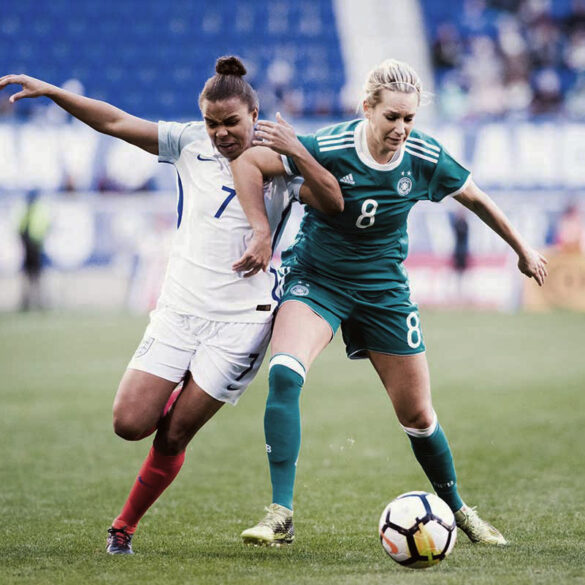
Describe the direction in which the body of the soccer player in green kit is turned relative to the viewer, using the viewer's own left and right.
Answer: facing the viewer

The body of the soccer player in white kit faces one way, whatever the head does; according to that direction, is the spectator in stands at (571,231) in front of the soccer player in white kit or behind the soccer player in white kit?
behind

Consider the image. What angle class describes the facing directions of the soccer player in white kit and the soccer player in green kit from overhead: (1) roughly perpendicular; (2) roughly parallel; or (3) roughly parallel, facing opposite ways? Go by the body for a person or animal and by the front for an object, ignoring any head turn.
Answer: roughly parallel

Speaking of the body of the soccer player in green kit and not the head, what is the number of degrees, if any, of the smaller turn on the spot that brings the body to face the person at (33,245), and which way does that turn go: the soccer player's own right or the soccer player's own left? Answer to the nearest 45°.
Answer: approximately 135° to the soccer player's own right

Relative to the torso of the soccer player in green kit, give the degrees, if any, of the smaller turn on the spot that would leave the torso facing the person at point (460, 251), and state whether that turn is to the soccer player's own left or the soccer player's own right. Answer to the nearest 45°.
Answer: approximately 180°

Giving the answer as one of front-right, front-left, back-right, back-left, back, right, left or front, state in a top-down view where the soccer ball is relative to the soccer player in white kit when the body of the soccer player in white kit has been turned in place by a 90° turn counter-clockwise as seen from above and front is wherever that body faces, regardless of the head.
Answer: front-right

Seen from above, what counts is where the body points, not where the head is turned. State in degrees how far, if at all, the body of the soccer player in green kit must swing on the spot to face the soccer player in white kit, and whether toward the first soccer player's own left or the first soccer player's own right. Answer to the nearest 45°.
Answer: approximately 90° to the first soccer player's own right

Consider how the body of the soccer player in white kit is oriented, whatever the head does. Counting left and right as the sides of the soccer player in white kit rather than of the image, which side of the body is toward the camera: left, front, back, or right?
front

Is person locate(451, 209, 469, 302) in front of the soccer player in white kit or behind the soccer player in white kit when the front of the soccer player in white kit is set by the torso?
behind

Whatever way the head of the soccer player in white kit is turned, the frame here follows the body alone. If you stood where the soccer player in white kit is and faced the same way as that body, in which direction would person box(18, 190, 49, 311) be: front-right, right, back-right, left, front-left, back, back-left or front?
back

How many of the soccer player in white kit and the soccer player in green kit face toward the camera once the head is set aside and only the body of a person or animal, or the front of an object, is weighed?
2
